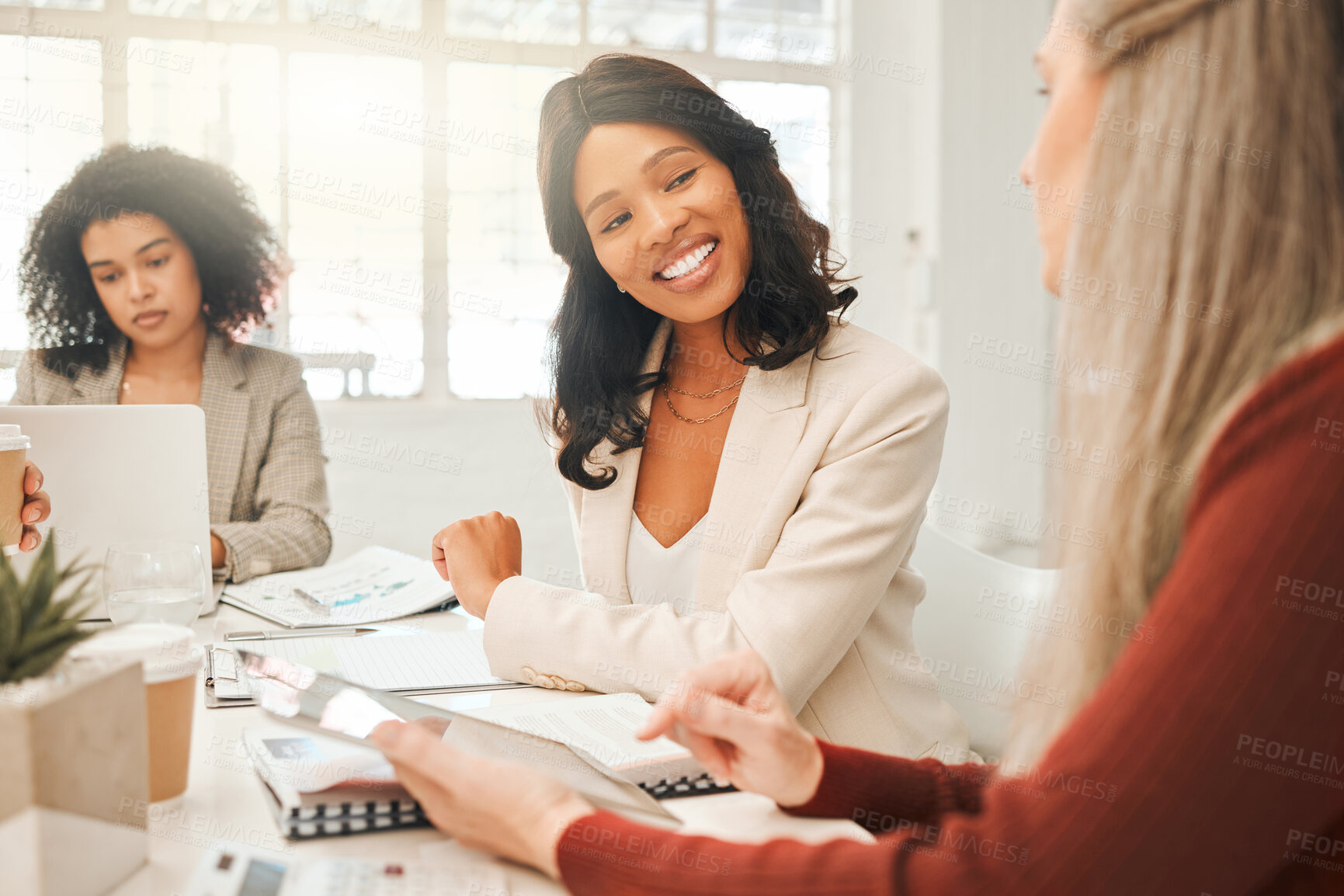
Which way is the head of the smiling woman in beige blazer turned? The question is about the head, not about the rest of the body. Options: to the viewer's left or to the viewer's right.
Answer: to the viewer's right

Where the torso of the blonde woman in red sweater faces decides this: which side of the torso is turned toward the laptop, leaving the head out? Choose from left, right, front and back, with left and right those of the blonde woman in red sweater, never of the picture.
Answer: front

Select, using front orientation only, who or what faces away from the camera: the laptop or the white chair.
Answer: the laptop

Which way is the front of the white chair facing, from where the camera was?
facing the viewer and to the left of the viewer

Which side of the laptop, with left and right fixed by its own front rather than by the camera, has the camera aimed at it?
back

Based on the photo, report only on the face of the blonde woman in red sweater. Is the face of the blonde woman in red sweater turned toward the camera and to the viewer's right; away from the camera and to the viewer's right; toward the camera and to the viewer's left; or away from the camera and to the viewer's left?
away from the camera and to the viewer's left

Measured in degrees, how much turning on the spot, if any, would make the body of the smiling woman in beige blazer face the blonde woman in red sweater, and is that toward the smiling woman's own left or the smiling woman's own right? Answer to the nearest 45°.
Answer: approximately 45° to the smiling woman's own left
